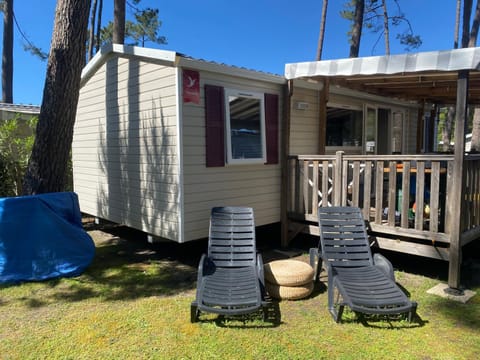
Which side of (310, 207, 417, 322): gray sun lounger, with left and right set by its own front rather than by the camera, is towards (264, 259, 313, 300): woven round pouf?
right

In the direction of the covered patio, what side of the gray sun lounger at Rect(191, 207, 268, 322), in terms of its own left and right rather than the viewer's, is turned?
left

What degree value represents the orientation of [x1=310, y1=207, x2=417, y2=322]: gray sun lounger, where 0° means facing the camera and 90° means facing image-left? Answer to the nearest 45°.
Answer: approximately 315°

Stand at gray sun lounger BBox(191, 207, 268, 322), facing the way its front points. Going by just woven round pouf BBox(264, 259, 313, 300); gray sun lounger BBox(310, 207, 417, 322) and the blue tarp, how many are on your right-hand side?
1

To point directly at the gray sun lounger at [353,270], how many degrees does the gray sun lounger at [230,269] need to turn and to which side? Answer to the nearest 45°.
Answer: approximately 90° to its left

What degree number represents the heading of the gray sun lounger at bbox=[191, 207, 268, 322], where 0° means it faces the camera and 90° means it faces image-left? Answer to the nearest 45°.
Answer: approximately 0°

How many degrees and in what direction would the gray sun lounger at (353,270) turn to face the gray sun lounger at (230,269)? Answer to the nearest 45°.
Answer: approximately 135° to its right
